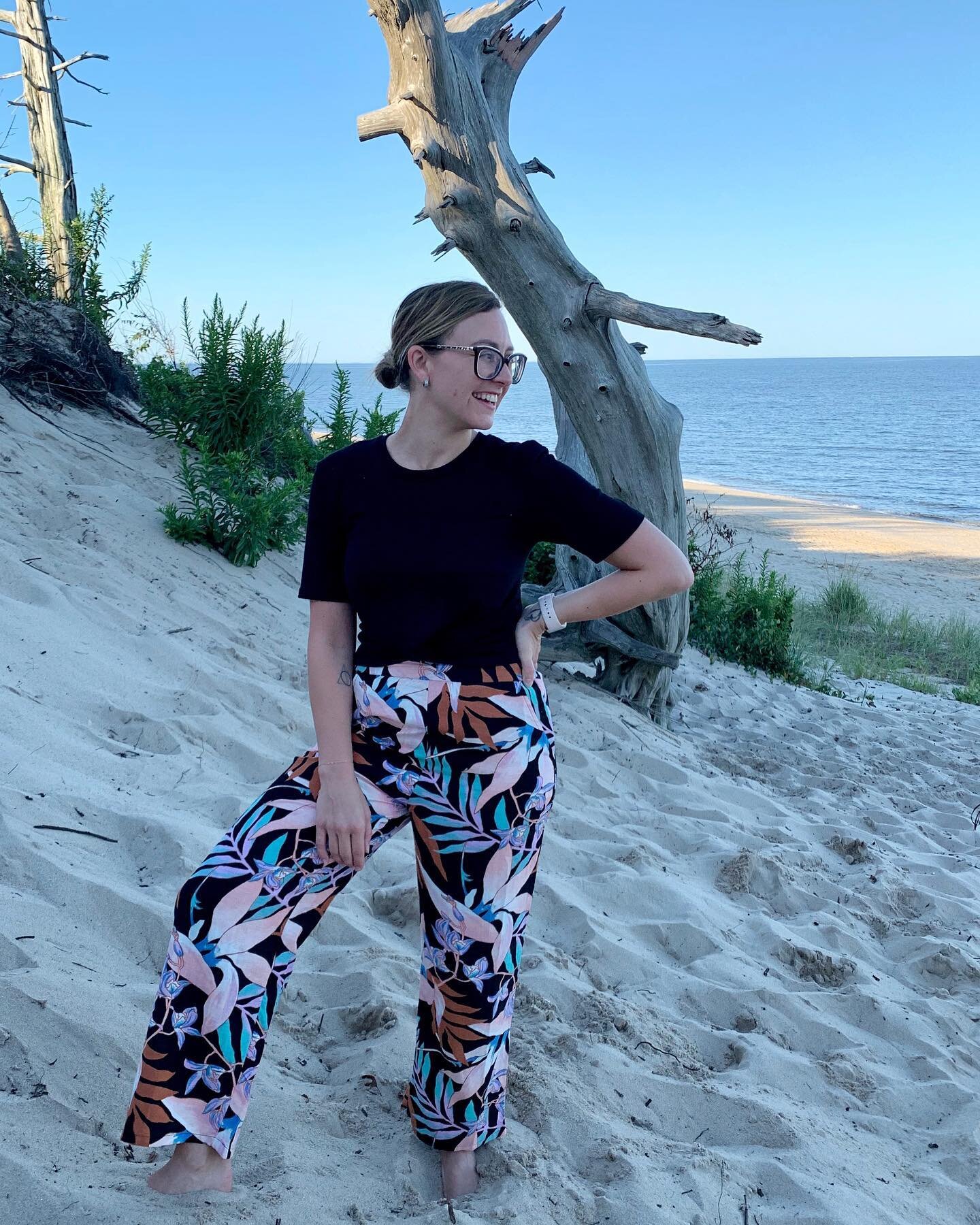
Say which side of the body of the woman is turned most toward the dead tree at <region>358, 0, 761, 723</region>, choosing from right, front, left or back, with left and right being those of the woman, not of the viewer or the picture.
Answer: back

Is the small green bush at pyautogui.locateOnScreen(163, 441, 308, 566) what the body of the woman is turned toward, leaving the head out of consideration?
no

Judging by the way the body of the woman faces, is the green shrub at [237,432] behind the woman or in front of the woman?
behind

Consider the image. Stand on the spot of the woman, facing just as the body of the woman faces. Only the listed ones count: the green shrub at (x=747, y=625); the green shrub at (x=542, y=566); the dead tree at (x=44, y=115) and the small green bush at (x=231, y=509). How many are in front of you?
0

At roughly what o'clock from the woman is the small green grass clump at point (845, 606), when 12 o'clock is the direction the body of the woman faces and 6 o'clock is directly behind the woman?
The small green grass clump is roughly at 7 o'clock from the woman.

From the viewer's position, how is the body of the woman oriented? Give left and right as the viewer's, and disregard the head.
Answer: facing the viewer

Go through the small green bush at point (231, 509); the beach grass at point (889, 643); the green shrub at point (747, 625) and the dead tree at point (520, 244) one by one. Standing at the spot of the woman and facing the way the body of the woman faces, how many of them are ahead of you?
0

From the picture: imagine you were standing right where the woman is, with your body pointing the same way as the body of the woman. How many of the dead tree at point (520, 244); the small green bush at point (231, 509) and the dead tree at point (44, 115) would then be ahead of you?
0

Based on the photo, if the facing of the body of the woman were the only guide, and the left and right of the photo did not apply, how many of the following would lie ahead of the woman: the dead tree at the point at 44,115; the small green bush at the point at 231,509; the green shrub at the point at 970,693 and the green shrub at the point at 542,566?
0

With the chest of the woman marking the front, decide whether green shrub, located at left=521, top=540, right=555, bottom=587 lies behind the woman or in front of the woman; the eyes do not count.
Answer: behind

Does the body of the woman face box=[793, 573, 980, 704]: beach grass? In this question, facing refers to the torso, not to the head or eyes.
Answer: no

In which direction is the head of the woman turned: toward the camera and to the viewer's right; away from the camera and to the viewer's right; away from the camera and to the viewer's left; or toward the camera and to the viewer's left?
toward the camera and to the viewer's right

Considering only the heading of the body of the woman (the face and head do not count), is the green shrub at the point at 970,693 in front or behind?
behind
